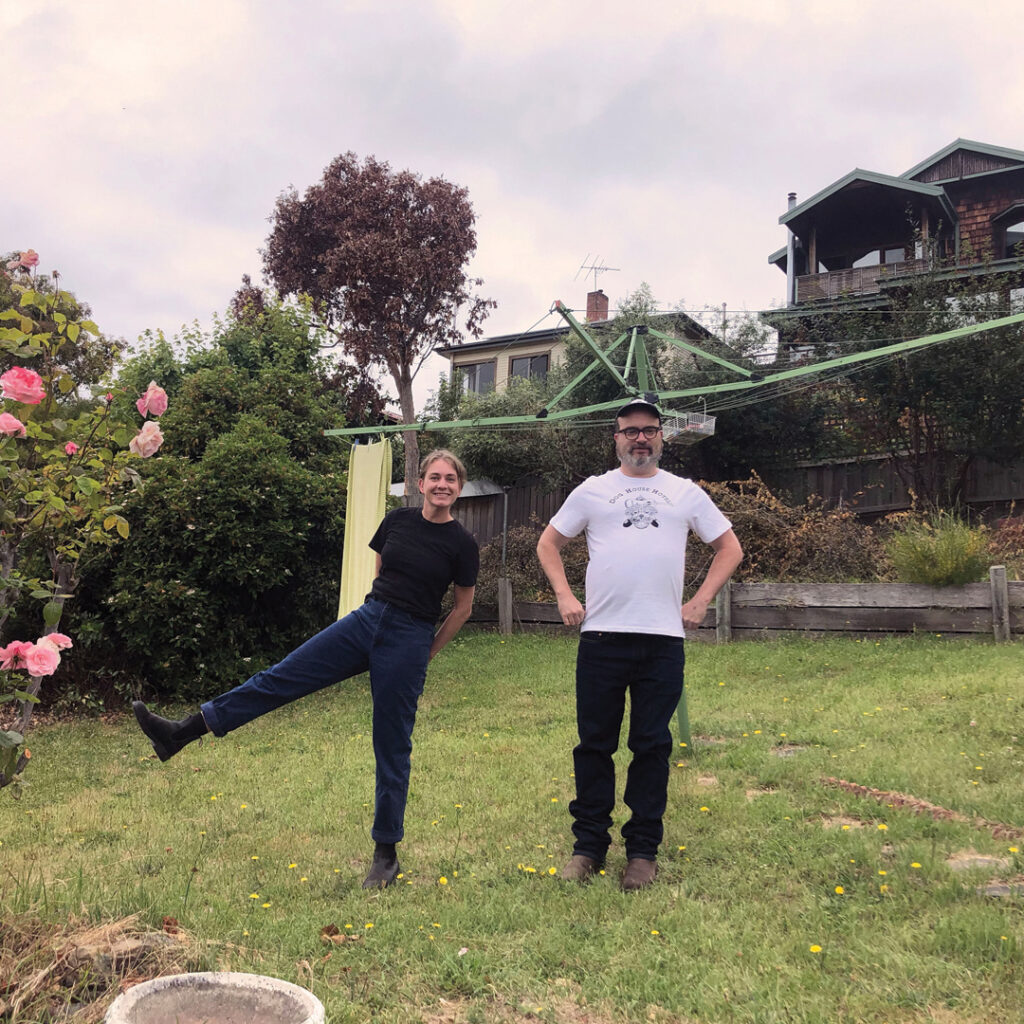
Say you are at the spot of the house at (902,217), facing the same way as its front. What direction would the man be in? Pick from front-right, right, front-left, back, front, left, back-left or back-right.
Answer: front

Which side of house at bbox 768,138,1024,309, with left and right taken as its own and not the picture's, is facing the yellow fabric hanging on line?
front

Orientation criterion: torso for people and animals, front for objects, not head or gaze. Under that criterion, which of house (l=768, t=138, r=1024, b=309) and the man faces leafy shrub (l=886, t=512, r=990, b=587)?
the house

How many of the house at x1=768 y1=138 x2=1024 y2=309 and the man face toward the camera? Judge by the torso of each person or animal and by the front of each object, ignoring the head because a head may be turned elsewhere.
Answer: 2

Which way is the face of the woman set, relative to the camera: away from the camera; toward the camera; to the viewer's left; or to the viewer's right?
toward the camera

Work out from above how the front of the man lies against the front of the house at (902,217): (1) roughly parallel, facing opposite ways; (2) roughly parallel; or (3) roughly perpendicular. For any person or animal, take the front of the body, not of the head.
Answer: roughly parallel

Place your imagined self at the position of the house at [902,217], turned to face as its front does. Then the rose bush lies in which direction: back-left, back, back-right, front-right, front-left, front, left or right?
front

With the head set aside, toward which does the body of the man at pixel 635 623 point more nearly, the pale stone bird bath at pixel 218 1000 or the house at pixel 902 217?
the pale stone bird bath

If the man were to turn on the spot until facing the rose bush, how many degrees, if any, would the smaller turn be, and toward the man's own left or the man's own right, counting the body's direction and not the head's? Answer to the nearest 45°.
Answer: approximately 45° to the man's own right

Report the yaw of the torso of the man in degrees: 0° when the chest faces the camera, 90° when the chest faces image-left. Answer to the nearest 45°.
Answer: approximately 0°

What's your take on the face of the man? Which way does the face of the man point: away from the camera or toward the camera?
toward the camera

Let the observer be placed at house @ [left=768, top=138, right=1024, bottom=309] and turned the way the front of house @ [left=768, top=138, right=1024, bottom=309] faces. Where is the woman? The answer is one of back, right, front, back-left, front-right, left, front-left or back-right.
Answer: front

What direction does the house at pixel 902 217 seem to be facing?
toward the camera

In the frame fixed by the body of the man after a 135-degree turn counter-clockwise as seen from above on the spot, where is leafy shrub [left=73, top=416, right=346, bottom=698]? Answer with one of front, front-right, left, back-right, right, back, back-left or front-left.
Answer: left

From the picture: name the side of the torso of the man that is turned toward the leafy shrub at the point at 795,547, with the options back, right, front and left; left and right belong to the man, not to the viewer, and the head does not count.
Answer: back

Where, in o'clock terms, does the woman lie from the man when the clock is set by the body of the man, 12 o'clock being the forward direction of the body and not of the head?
The woman is roughly at 3 o'clock from the man.

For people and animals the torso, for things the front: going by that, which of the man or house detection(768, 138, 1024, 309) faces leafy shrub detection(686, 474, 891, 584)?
the house

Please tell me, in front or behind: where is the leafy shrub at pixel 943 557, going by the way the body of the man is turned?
behind
